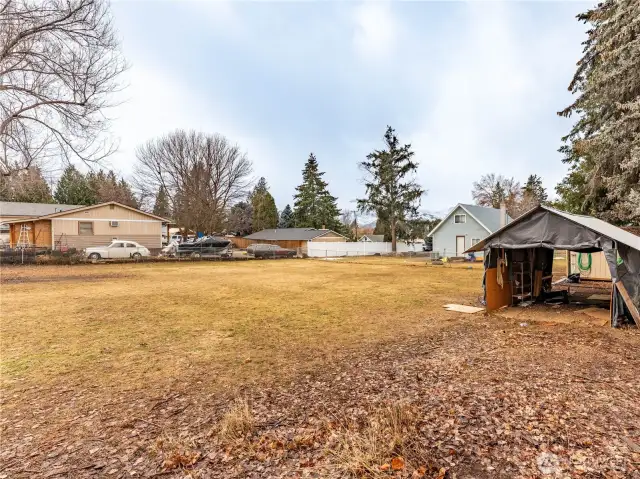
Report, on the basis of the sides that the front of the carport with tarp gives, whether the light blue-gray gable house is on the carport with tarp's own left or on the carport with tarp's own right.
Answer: on the carport with tarp's own right

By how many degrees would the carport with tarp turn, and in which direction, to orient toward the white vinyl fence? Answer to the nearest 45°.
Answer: approximately 90° to its right

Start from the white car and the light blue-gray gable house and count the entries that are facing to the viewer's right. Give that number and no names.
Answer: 0

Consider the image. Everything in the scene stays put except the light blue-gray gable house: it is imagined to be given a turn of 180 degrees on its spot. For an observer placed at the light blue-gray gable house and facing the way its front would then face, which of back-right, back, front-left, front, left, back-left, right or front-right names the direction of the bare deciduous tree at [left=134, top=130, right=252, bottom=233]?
back-left

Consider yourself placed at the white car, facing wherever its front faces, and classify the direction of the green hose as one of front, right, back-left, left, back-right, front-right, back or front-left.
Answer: back-left

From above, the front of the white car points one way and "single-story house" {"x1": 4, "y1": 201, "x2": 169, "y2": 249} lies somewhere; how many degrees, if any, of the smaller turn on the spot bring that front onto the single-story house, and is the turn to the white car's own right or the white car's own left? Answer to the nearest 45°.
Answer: approximately 90° to the white car's own right

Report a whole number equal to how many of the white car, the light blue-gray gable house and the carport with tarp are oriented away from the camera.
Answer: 0

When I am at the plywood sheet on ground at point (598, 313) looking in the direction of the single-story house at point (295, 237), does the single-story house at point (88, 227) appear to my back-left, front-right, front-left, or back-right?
front-left

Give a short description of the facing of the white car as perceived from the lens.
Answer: facing to the left of the viewer

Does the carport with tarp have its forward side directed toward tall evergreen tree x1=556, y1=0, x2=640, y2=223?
no

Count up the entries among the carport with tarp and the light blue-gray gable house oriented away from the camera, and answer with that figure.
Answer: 0

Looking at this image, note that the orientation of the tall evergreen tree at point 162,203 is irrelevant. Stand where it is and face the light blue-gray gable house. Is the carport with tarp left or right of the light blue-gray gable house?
right

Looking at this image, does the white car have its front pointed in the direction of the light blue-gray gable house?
no

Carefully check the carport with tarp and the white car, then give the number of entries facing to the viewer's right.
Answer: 0

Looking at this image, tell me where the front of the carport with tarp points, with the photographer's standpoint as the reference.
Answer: facing the viewer and to the left of the viewer

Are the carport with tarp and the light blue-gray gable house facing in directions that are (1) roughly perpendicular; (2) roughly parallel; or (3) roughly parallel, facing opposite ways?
roughly parallel

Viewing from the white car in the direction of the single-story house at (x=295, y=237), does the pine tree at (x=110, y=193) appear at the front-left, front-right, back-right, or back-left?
front-left
